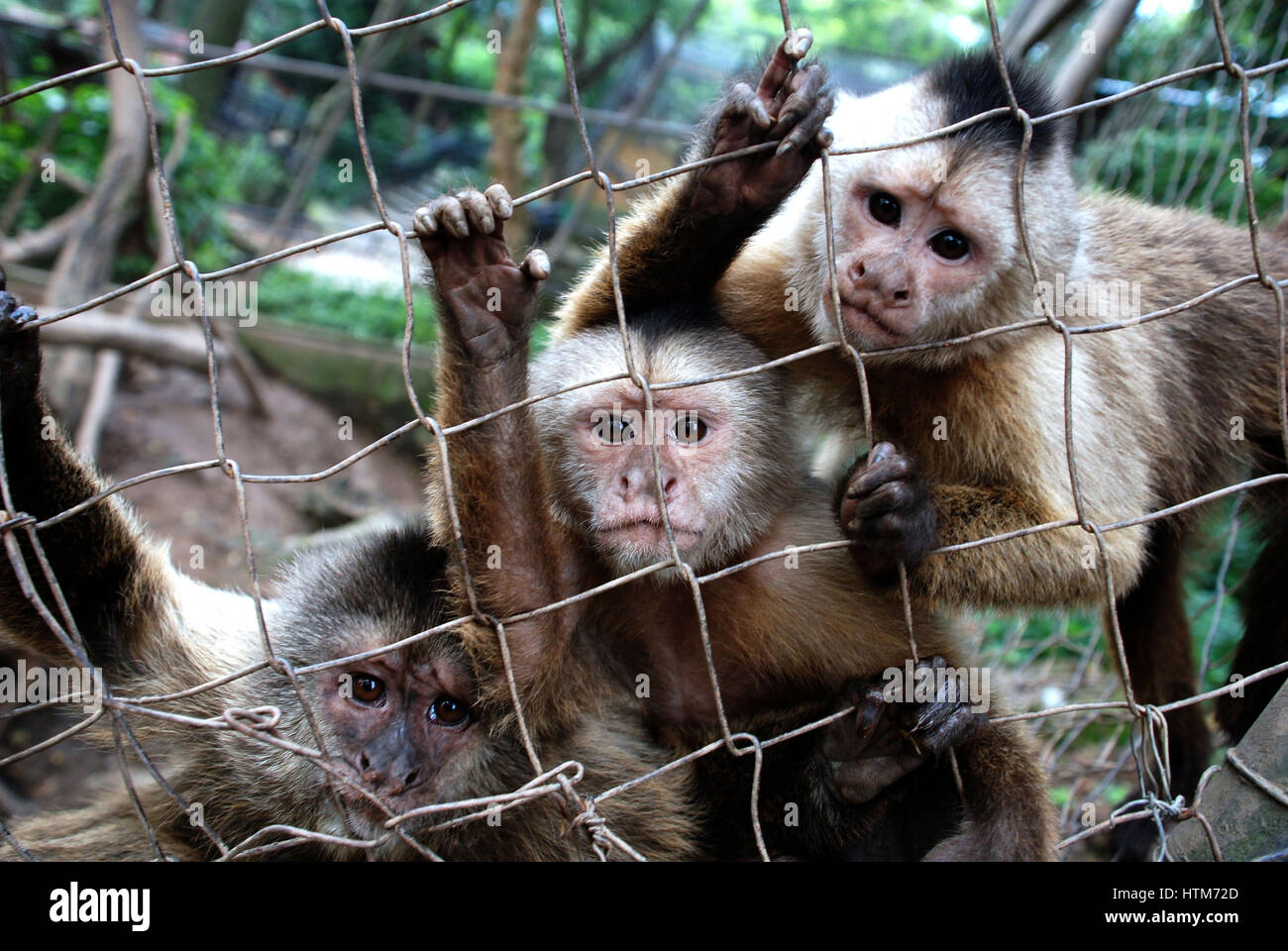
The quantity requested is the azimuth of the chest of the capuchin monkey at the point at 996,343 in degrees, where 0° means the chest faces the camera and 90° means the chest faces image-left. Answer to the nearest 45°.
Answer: approximately 45°

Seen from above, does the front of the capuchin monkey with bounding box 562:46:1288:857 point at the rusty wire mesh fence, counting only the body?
yes

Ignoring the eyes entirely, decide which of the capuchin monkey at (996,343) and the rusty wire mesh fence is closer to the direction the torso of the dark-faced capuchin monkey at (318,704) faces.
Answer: the rusty wire mesh fence

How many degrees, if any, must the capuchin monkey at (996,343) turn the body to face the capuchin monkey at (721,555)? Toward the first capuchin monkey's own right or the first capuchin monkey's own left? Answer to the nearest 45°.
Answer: approximately 45° to the first capuchin monkey's own right

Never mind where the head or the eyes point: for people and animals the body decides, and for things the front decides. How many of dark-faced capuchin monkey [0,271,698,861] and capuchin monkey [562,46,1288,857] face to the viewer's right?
0

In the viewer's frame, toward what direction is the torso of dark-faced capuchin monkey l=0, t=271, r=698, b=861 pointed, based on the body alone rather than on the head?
toward the camera

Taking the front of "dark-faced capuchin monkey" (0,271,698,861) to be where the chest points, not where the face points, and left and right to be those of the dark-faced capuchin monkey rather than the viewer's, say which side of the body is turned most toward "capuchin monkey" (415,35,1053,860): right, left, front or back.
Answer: left

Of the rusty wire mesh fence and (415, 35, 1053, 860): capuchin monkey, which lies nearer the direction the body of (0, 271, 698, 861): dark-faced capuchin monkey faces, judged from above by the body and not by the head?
the rusty wire mesh fence

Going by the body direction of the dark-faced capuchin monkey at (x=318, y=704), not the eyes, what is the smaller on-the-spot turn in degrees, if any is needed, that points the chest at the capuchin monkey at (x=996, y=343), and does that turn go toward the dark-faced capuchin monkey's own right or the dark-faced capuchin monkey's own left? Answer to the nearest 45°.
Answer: approximately 90° to the dark-faced capuchin monkey's own left
